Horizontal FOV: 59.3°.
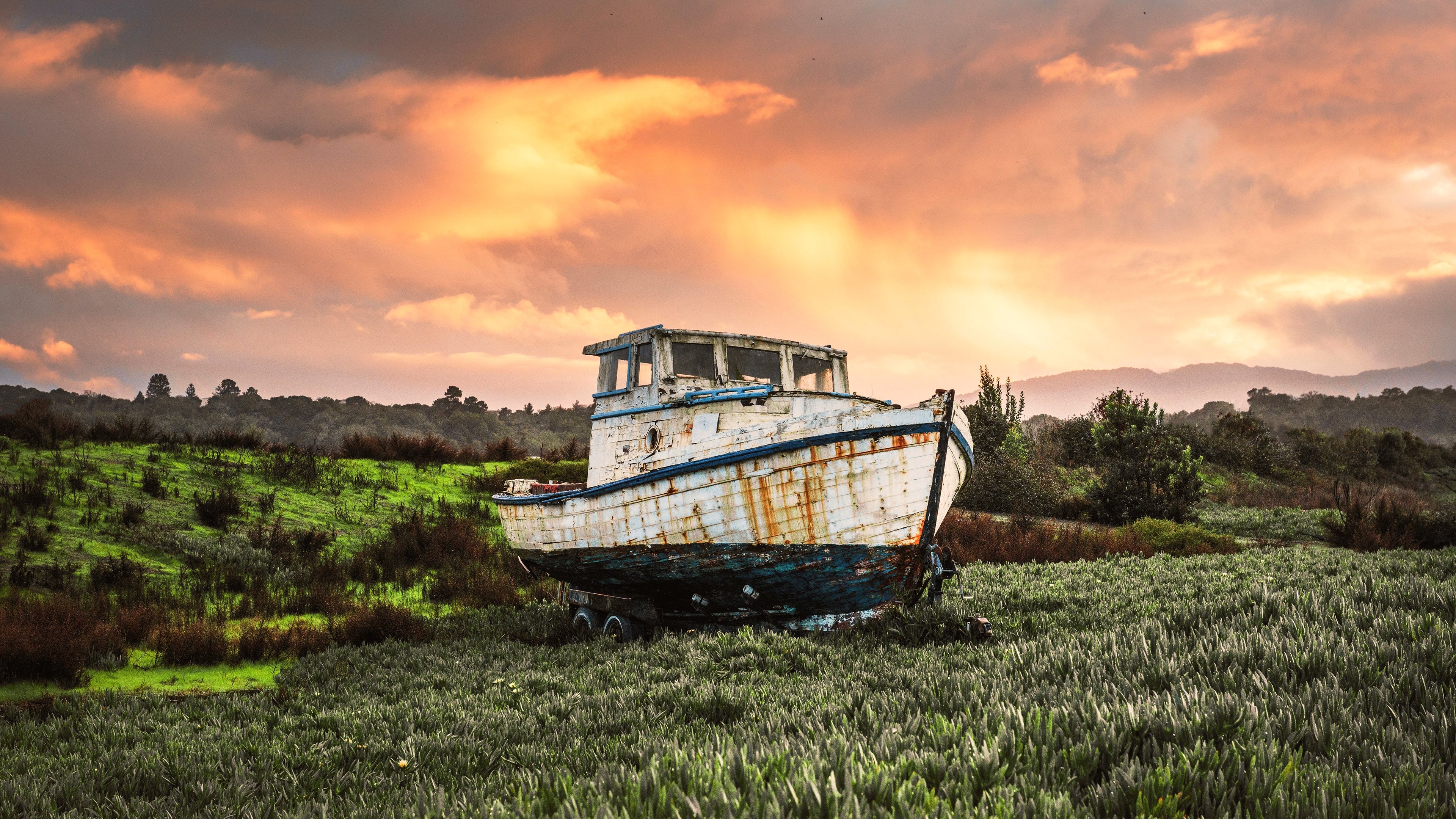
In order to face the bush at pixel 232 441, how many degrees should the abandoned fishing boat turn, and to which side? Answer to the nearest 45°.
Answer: approximately 180°

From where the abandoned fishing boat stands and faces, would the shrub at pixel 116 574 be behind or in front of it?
behind

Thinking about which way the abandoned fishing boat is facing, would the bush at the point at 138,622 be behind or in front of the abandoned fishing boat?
behind

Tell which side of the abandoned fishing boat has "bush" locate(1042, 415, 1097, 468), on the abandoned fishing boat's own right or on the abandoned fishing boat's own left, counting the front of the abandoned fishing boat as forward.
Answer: on the abandoned fishing boat's own left

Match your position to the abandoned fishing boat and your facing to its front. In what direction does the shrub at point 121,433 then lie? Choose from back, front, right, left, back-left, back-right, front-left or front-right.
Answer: back

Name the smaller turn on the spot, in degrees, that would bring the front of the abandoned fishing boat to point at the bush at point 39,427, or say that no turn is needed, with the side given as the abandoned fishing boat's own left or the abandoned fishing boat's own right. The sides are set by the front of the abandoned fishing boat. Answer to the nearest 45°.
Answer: approximately 180°

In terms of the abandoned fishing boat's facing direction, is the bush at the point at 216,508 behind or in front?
behind

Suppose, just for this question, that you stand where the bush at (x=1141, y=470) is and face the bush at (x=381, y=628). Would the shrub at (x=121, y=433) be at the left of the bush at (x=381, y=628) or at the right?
right

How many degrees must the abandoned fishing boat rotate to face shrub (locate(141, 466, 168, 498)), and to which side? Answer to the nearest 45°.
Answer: approximately 180°

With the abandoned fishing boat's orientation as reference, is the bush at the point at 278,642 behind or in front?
behind
